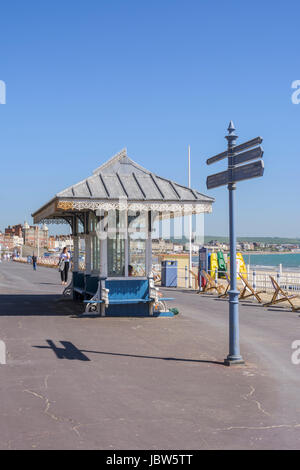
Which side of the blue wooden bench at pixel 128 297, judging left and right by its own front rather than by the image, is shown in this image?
front

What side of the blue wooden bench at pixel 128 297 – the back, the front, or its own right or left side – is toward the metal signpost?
front

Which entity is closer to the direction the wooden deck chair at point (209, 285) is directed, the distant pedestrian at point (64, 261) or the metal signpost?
the metal signpost

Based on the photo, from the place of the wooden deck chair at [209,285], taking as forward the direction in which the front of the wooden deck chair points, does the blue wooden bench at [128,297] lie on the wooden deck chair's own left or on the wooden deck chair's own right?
on the wooden deck chair's own right

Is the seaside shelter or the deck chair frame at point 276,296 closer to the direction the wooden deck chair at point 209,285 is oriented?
the deck chair frame

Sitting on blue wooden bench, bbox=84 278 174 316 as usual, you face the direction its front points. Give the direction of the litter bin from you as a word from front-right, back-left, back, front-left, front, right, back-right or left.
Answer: back

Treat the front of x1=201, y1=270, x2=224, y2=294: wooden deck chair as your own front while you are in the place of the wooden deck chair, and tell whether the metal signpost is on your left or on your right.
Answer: on your right

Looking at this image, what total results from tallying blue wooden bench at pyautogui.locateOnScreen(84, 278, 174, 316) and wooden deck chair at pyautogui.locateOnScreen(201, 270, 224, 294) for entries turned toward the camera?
1

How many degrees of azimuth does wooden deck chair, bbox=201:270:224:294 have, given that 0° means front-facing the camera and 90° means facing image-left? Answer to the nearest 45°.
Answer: approximately 270°

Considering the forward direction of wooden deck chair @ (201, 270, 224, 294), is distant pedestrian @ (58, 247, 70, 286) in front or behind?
behind

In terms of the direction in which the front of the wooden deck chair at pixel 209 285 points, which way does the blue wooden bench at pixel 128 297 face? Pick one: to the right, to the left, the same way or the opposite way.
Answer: to the right
